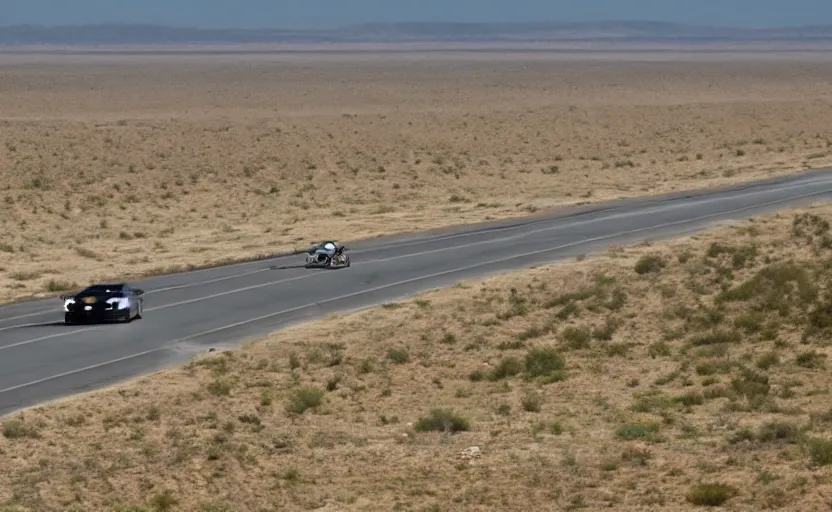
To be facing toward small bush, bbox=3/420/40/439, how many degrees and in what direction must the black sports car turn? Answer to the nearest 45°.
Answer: approximately 45° to its left

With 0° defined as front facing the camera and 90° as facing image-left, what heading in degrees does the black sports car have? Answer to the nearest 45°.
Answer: approximately 45°

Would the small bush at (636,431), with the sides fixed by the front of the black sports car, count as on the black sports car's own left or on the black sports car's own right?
on the black sports car's own left

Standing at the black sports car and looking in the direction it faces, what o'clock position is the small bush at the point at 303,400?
The small bush is roughly at 10 o'clock from the black sports car.

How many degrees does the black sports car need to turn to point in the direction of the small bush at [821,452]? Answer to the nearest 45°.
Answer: approximately 90° to its left

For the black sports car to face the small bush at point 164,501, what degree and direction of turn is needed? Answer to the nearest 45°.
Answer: approximately 45° to its left

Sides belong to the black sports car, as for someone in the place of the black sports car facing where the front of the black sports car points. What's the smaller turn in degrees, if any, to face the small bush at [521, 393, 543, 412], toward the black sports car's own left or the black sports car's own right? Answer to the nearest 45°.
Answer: approximately 90° to the black sports car's own left

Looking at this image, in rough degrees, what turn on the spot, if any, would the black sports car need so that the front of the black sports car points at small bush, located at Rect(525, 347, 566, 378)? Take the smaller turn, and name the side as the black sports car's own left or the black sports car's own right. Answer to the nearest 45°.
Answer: approximately 90° to the black sports car's own left

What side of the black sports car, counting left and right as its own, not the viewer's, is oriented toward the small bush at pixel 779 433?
left

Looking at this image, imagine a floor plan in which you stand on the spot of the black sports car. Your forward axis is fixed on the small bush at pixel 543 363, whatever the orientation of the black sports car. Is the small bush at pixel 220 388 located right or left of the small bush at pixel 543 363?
right
